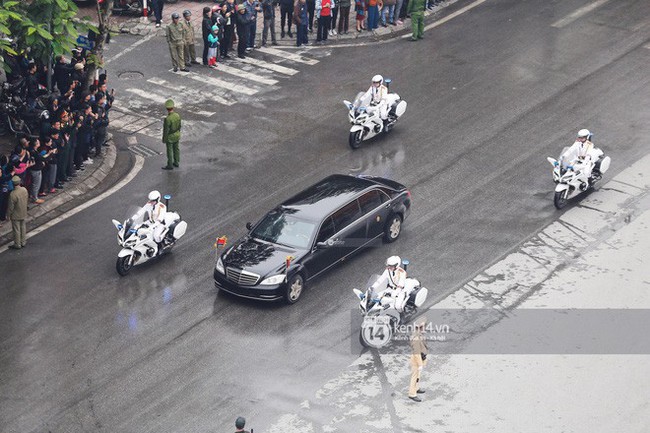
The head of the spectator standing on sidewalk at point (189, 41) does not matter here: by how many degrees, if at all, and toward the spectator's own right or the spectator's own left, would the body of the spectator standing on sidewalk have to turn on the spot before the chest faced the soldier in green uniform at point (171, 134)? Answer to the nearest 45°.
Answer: approximately 45° to the spectator's own right

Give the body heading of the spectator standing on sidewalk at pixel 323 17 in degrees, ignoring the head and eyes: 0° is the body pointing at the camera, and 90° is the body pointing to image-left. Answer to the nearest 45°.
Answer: approximately 0°

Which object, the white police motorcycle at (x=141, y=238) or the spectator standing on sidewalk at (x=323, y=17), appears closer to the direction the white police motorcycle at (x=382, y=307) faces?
the white police motorcycle

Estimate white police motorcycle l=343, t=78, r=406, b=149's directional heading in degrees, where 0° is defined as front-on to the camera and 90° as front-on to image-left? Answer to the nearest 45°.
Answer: approximately 45°

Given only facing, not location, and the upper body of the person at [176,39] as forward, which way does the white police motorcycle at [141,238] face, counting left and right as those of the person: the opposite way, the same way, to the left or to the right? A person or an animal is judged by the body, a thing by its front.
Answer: to the right

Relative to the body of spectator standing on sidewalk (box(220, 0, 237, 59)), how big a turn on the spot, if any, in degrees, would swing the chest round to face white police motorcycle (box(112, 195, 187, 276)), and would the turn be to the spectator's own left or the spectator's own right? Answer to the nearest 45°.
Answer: approximately 45° to the spectator's own right

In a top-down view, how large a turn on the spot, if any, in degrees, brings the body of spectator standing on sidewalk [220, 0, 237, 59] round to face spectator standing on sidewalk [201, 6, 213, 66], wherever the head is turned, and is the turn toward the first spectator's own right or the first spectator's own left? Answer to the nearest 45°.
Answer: approximately 90° to the first spectator's own right

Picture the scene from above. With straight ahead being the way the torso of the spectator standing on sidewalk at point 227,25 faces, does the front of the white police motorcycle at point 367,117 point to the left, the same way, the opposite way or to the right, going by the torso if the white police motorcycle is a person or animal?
to the right

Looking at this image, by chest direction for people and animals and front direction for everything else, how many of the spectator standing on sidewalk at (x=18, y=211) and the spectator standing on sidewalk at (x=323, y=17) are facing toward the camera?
1
